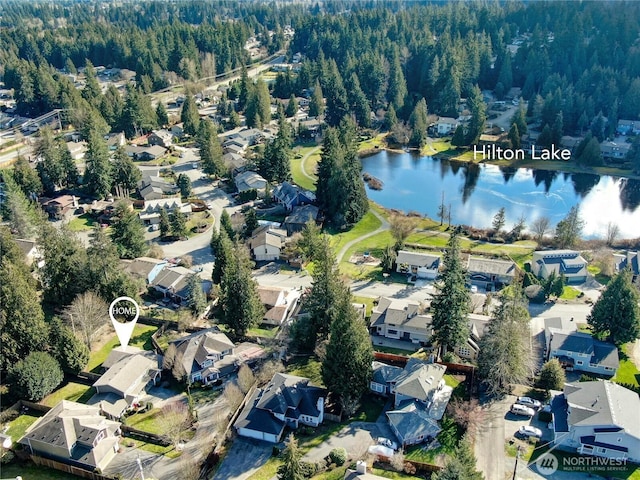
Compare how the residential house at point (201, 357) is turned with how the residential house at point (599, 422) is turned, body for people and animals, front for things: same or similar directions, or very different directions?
very different directions

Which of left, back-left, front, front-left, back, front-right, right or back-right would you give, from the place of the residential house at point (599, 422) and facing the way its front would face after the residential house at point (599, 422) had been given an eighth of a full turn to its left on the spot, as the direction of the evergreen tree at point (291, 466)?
front

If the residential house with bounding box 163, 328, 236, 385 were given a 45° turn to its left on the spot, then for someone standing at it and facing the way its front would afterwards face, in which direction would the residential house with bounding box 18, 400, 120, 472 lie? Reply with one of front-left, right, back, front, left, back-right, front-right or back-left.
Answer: back-right

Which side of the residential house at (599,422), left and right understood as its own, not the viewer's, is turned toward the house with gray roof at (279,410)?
front

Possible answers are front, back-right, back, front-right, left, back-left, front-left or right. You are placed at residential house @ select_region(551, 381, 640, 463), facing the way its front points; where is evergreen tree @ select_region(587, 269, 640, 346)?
right

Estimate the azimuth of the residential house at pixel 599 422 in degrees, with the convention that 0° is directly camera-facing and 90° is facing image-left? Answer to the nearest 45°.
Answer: approximately 90°

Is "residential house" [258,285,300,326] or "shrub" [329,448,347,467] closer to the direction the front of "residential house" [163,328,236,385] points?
the shrub

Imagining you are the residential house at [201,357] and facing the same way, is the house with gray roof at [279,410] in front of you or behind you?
in front

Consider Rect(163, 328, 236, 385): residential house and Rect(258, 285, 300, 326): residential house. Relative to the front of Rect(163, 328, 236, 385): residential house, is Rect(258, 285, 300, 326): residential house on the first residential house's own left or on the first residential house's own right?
on the first residential house's own left

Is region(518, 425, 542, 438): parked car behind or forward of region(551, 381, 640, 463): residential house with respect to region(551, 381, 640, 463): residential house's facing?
forward

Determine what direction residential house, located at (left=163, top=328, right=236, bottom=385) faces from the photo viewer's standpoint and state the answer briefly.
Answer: facing the viewer and to the right of the viewer
